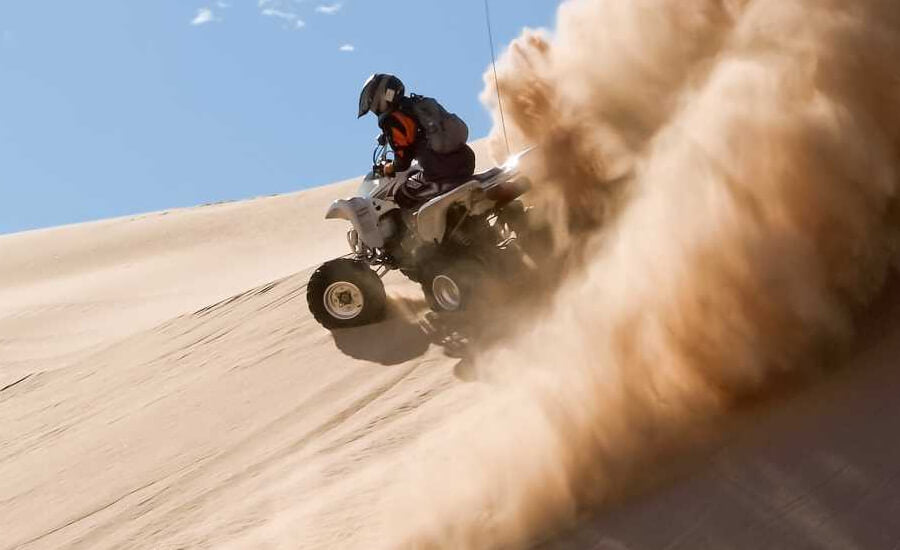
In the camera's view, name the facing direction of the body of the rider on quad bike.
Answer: to the viewer's left
